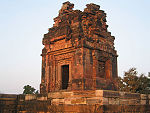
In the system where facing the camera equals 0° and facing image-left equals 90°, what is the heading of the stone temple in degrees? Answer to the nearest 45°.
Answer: approximately 45°

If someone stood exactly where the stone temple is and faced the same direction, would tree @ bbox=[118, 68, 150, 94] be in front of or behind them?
behind
